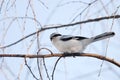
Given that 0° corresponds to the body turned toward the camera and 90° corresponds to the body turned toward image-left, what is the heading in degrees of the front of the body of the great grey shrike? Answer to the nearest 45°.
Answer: approximately 90°
